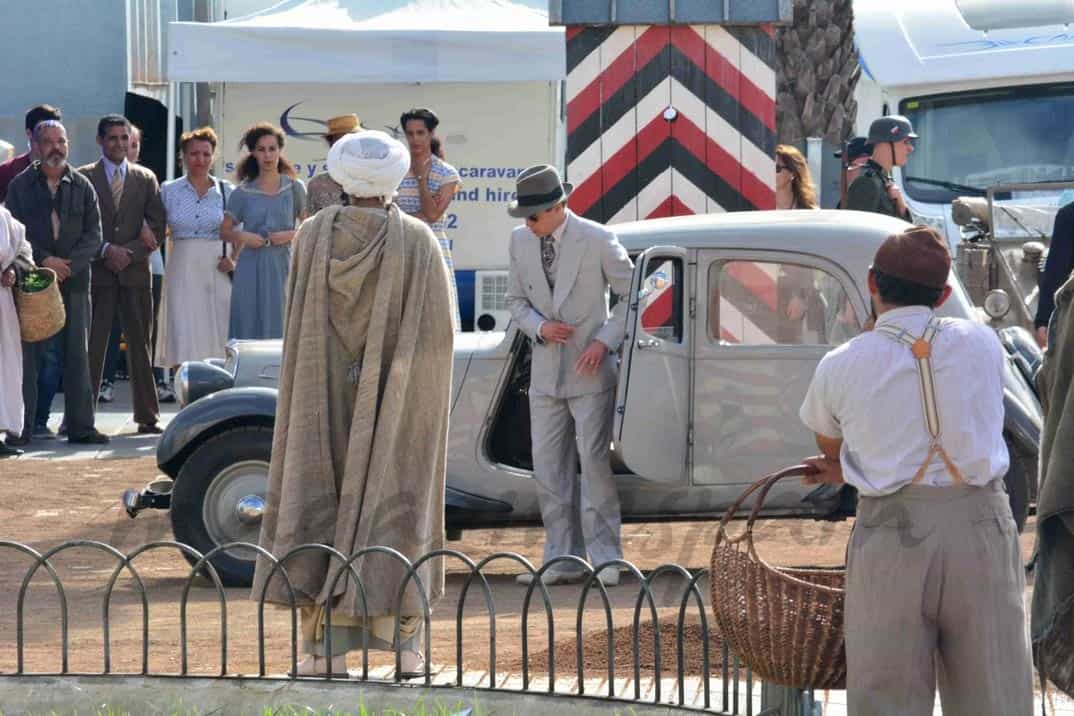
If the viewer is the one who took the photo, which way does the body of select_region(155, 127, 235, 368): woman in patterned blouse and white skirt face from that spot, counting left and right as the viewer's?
facing the viewer

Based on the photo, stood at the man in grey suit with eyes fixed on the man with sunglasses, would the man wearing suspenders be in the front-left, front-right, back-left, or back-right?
back-right

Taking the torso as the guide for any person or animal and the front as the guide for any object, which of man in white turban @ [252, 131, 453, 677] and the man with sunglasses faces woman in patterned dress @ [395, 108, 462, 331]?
the man in white turban

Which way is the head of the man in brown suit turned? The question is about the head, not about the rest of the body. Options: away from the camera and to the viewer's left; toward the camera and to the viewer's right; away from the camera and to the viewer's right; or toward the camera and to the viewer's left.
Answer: toward the camera and to the viewer's right

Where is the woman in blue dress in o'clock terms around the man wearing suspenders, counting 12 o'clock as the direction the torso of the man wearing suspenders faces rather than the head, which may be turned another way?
The woman in blue dress is roughly at 11 o'clock from the man wearing suspenders.

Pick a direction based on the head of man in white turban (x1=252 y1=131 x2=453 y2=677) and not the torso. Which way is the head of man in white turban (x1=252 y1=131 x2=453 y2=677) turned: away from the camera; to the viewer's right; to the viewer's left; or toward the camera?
away from the camera

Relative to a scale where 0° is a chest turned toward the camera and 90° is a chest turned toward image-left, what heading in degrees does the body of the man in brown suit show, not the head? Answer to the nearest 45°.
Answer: approximately 0°

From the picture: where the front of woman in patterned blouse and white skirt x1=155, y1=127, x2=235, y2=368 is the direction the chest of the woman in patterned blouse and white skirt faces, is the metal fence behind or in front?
in front

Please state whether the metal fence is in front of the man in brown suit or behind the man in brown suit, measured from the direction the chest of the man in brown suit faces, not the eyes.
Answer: in front

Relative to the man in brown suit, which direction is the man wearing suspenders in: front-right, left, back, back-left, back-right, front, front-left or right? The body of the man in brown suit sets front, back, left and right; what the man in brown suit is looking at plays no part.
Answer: front

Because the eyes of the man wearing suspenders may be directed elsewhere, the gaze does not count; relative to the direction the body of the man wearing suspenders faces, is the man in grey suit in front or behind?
in front

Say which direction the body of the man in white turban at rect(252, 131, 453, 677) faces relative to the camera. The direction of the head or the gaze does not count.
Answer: away from the camera

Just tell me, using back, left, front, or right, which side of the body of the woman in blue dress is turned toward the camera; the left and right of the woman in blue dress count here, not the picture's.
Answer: front

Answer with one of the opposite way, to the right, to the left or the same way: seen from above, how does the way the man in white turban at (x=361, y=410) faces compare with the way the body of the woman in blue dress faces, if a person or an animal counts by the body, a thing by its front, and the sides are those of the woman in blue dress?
the opposite way

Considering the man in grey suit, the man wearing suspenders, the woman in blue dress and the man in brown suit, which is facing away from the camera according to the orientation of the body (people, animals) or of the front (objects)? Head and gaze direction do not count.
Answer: the man wearing suspenders

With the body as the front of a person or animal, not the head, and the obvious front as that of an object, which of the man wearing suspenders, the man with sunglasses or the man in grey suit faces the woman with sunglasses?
the man wearing suspenders
